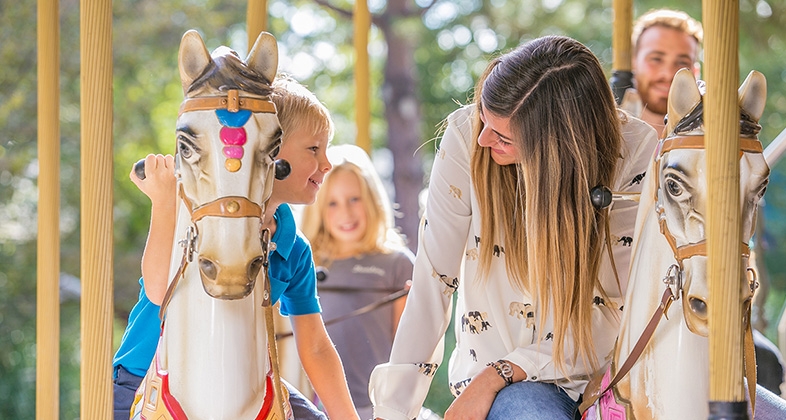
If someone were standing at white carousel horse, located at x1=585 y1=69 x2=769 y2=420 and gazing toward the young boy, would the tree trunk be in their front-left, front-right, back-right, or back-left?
front-right

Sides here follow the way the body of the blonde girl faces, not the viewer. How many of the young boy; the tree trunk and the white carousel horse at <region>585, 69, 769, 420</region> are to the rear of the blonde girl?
1

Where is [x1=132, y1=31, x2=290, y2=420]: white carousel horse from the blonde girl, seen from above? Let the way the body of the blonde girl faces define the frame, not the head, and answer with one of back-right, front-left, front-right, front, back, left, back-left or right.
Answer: front

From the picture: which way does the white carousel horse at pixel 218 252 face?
toward the camera

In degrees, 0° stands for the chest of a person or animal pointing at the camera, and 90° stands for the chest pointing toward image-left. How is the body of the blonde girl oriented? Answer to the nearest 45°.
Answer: approximately 0°

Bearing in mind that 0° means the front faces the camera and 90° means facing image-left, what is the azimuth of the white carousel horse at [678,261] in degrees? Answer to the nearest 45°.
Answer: approximately 315°

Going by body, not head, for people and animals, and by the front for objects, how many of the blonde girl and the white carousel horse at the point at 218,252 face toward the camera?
2

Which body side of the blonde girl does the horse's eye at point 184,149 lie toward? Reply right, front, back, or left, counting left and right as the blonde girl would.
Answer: front

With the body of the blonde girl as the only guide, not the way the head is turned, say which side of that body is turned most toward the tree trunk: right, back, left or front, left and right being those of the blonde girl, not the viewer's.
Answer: back

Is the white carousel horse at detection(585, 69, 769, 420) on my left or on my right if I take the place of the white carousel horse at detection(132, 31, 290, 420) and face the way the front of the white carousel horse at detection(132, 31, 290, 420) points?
on my left
